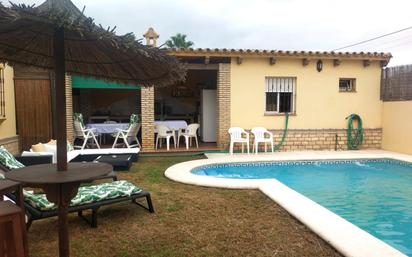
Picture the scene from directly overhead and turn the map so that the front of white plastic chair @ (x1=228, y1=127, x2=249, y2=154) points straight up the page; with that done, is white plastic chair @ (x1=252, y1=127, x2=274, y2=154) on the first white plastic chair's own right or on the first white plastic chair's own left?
on the first white plastic chair's own left

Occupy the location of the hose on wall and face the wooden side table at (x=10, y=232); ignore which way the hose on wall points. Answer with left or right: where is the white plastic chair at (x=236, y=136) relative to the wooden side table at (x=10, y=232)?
right

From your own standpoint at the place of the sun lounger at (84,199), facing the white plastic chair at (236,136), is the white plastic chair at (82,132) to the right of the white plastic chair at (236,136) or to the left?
left

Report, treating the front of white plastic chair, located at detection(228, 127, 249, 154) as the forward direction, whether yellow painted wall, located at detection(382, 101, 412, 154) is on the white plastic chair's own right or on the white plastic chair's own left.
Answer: on the white plastic chair's own left

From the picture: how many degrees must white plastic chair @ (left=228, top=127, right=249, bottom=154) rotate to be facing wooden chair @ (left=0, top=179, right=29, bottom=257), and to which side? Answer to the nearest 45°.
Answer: approximately 45° to its right

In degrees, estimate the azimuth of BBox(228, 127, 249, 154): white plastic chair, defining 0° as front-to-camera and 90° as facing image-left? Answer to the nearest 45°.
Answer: approximately 315°

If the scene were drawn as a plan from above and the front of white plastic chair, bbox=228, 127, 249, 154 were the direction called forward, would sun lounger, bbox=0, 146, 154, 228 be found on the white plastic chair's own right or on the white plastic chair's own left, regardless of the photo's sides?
on the white plastic chair's own right

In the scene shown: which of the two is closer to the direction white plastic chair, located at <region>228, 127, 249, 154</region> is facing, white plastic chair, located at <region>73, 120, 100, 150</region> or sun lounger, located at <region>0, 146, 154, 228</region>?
the sun lounger

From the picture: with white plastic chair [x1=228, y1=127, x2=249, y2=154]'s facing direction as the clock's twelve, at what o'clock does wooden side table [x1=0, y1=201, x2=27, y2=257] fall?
The wooden side table is roughly at 2 o'clock from the white plastic chair.

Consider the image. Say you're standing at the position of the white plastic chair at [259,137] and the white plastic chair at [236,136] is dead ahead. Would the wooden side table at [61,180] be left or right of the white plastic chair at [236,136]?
left

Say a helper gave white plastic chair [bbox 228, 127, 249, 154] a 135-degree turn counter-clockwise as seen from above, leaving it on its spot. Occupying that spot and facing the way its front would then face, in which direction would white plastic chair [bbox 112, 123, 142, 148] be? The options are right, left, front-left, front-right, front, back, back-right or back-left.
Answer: left

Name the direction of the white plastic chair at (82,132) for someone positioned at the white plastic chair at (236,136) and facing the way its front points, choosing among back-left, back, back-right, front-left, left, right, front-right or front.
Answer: back-right
